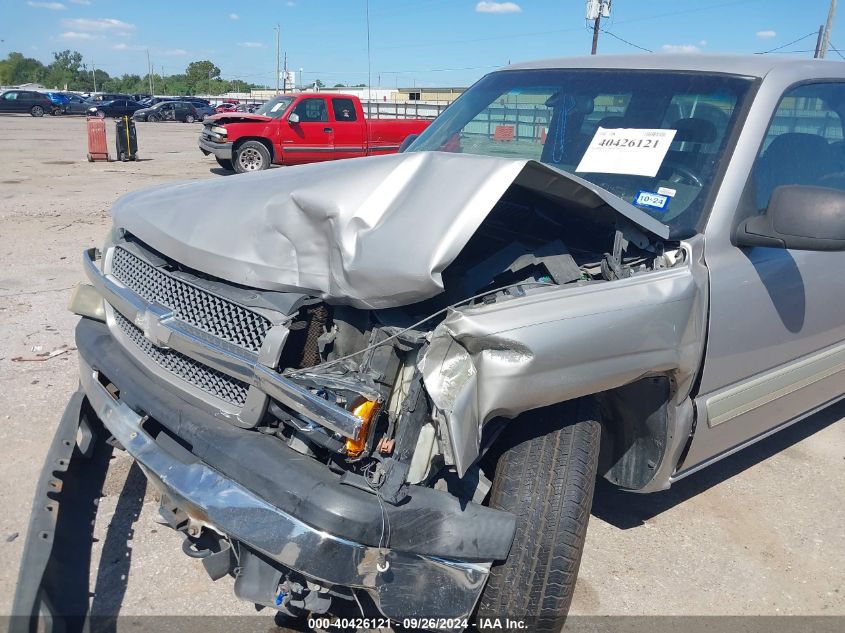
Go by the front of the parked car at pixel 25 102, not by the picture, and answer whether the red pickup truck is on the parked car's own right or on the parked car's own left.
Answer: on the parked car's own left

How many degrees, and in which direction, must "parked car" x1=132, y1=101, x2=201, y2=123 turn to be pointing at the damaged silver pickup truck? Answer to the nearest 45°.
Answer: approximately 90° to its left

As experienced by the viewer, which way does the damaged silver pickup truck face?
facing the viewer and to the left of the viewer

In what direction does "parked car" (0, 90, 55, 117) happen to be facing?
to the viewer's left

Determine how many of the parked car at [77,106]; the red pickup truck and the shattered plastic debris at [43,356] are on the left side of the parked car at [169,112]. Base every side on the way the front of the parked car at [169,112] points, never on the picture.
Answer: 2

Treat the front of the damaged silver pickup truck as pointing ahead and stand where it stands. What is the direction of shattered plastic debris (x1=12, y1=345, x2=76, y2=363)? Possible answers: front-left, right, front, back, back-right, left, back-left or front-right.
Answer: right

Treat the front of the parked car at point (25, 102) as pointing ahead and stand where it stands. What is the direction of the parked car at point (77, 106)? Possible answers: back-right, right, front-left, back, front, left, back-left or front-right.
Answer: back-right

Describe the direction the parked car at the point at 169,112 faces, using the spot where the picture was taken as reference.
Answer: facing to the left of the viewer

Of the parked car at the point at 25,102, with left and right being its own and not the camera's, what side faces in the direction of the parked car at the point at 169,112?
back
